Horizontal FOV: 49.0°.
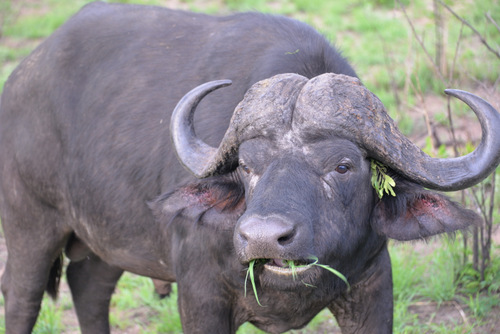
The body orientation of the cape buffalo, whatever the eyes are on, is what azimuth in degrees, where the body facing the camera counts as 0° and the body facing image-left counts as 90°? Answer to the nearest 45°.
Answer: approximately 315°
